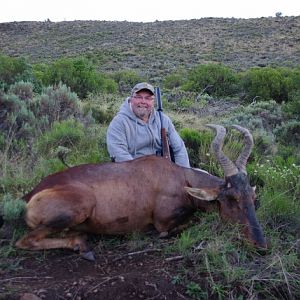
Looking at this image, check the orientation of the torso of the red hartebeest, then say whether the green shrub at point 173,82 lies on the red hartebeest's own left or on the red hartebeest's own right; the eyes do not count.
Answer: on the red hartebeest's own left

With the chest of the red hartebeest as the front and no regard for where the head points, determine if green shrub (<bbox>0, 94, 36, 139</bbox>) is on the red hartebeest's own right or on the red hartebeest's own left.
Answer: on the red hartebeest's own left

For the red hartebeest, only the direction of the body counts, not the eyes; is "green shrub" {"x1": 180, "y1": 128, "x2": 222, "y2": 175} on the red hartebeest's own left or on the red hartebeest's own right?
on the red hartebeest's own left

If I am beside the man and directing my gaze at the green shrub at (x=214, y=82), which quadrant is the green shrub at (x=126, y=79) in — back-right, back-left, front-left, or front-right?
front-left

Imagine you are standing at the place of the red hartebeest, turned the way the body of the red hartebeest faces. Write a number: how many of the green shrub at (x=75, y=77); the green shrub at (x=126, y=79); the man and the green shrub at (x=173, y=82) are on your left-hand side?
4

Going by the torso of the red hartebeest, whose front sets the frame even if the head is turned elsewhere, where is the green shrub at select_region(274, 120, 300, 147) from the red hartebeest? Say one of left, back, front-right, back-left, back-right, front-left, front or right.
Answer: front-left

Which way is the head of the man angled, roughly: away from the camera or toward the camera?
toward the camera

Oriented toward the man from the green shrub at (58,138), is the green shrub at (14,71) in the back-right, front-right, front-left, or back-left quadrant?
back-left

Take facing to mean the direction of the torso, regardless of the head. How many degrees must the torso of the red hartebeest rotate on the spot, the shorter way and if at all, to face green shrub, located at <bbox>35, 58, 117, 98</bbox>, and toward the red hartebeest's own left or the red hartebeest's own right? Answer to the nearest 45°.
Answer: approximately 90° to the red hartebeest's own left

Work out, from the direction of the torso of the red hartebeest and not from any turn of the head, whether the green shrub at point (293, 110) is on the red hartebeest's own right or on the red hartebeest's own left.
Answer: on the red hartebeest's own left

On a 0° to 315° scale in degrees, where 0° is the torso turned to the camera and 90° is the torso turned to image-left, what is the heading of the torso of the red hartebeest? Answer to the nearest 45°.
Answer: approximately 270°

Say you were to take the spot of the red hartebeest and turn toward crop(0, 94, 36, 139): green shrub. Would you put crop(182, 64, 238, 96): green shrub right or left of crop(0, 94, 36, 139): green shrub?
right
